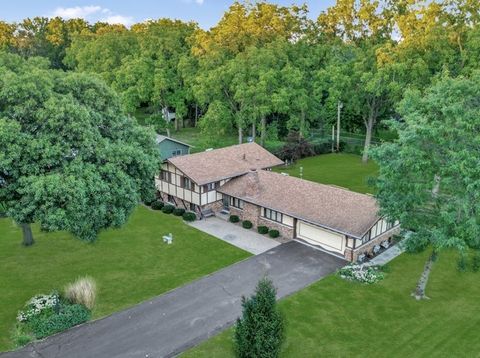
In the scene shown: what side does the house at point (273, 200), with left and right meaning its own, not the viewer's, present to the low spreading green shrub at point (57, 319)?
front

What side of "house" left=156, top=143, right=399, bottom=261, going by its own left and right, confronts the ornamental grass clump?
front

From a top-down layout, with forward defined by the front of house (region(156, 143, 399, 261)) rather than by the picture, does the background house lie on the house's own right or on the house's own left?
on the house's own right

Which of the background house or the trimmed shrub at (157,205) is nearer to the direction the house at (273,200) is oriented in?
the trimmed shrub

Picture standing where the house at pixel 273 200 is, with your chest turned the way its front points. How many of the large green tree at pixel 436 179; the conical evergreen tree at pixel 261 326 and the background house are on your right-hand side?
1

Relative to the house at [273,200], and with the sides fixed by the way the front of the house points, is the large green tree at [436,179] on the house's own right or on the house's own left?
on the house's own left

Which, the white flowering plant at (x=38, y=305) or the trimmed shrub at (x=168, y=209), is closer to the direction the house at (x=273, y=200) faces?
the white flowering plant

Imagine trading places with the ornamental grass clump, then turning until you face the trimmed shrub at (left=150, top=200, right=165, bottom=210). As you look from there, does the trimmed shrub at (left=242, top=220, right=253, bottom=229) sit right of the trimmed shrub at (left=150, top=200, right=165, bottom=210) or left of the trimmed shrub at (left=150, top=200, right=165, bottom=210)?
right

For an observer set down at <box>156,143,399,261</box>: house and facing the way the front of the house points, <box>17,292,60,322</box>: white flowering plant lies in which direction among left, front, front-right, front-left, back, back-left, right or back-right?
front

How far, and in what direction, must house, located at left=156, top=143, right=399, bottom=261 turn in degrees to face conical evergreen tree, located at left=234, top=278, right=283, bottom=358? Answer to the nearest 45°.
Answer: approximately 45° to its left

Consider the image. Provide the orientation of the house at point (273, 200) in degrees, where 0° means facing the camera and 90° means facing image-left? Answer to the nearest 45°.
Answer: approximately 45°
